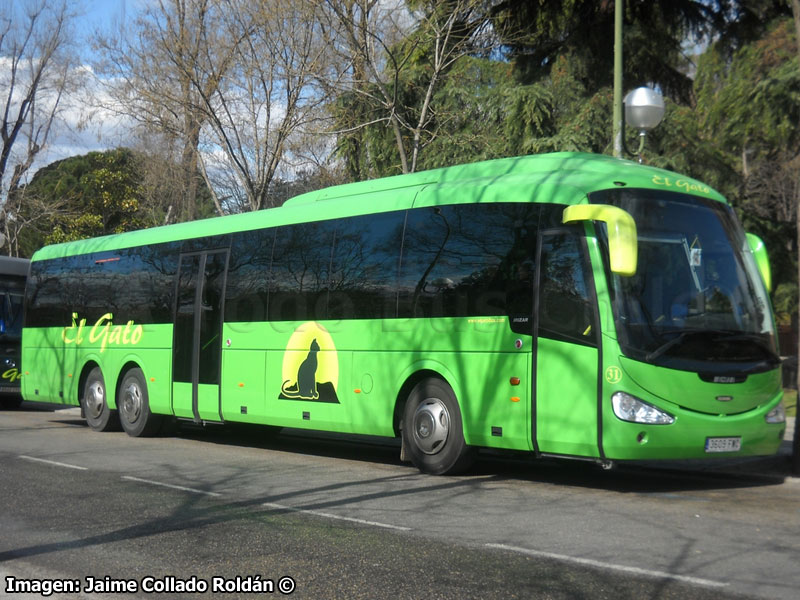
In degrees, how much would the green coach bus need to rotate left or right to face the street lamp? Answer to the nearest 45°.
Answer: approximately 90° to its left

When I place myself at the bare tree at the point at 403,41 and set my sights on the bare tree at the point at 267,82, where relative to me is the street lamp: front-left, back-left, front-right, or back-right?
back-left

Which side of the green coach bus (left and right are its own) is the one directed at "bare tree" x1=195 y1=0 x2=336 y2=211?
back

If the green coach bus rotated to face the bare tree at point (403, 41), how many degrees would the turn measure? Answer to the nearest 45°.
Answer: approximately 135° to its left

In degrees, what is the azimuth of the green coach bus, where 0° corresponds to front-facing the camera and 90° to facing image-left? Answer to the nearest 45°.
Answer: approximately 315°
